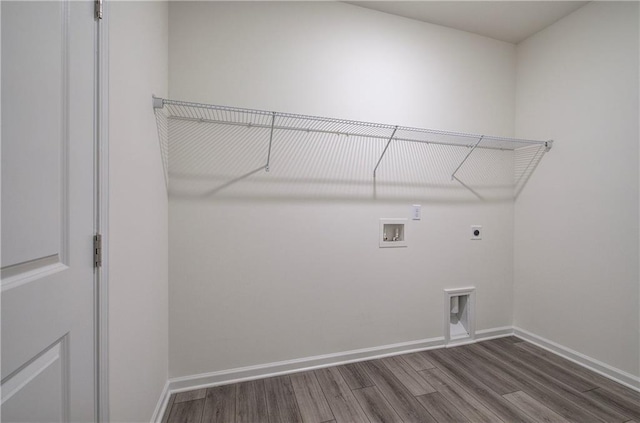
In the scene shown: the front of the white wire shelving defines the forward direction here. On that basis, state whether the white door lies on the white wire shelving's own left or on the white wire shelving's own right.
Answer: on the white wire shelving's own right

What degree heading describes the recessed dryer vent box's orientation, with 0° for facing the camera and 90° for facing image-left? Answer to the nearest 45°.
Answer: approximately 315°

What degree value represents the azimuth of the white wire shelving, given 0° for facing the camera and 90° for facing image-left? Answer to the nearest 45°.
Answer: approximately 315°

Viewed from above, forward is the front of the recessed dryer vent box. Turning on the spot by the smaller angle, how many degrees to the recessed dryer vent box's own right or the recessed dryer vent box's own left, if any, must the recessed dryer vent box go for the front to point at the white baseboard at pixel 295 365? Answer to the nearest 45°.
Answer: approximately 90° to the recessed dryer vent box's own right
